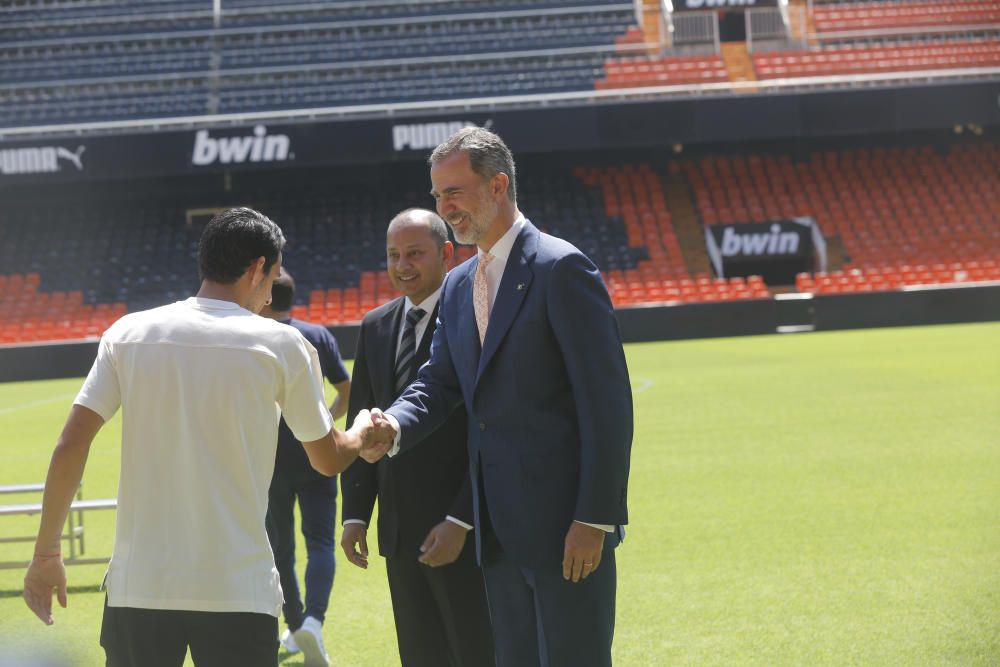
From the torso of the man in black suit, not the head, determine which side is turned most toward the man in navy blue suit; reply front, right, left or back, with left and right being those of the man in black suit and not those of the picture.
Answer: left

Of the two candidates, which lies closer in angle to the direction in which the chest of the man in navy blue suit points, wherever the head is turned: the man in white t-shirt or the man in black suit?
the man in white t-shirt

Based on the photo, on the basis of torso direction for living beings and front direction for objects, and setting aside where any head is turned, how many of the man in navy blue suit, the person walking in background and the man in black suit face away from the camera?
1

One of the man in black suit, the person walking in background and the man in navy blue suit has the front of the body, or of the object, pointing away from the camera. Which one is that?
the person walking in background

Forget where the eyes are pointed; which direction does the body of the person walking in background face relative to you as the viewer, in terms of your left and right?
facing away from the viewer

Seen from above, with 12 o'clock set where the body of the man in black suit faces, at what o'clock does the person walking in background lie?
The person walking in background is roughly at 4 o'clock from the man in black suit.

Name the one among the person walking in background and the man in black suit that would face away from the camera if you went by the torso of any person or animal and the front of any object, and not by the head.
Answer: the person walking in background

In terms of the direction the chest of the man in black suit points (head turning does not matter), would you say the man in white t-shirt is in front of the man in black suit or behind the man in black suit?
in front

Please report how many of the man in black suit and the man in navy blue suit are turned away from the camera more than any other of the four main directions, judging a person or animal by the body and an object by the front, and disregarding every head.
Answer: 0

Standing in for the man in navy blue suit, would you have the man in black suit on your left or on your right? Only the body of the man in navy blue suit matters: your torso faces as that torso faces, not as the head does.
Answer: on your right

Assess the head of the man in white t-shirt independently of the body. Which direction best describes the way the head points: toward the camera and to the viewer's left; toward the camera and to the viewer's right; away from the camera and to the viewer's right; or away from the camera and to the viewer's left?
away from the camera and to the viewer's right

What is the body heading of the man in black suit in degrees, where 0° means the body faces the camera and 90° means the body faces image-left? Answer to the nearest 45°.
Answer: approximately 45°

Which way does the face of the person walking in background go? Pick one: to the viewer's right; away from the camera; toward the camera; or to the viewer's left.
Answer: away from the camera

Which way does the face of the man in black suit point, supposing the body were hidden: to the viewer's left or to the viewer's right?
to the viewer's left

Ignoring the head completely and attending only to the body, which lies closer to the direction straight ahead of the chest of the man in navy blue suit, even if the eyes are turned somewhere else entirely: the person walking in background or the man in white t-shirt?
the man in white t-shirt
